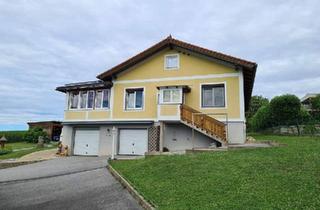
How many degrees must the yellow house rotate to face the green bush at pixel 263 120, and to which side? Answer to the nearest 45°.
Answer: approximately 135° to its left

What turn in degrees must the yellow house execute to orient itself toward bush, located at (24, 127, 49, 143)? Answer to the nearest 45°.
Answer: approximately 135° to its right

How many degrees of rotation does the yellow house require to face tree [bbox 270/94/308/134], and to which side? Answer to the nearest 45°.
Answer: approximately 135° to its left

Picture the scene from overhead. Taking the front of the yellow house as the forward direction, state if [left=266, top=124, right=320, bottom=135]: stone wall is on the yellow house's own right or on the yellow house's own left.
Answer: on the yellow house's own left

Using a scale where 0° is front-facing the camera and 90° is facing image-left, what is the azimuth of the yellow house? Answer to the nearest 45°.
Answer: approximately 0°

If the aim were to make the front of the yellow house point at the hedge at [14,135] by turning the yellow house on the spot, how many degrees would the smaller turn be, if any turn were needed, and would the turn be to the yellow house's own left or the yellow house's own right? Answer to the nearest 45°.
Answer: approximately 135° to the yellow house's own right

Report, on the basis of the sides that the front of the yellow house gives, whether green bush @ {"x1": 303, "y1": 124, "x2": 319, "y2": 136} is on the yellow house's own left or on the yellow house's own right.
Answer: on the yellow house's own left
